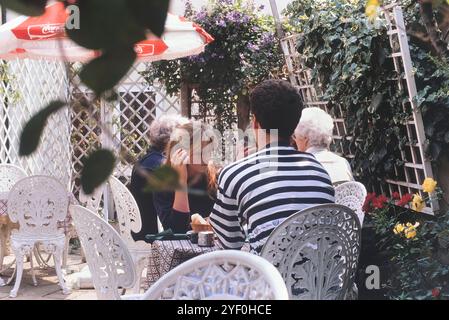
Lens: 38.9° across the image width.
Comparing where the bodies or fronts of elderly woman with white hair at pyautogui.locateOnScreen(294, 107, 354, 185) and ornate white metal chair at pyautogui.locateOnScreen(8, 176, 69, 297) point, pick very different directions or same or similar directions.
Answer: very different directions

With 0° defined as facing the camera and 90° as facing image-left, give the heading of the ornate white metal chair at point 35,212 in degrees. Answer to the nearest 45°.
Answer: approximately 0°

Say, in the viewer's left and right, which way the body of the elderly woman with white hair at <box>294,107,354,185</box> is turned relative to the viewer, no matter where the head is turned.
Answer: facing away from the viewer and to the left of the viewer

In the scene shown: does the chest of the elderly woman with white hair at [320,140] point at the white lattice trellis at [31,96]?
yes

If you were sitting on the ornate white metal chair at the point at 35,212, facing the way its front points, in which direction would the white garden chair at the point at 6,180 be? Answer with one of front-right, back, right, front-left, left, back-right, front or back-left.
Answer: back

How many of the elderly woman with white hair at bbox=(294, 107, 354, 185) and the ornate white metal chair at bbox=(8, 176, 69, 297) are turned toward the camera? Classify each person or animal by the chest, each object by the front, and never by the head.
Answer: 1
